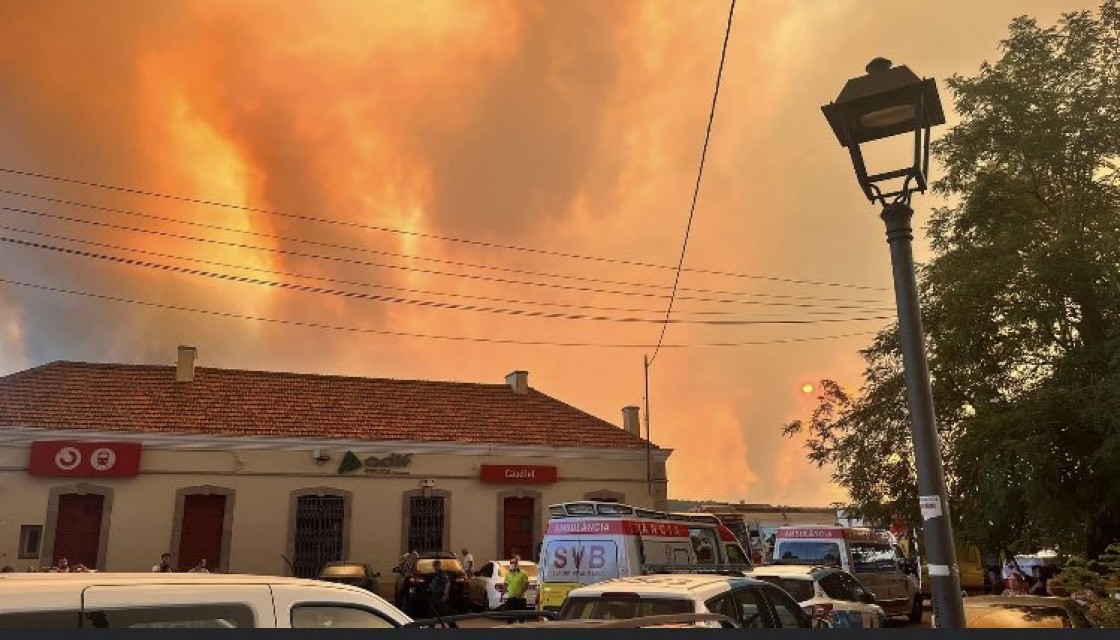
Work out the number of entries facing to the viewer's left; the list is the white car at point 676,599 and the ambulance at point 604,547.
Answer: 0

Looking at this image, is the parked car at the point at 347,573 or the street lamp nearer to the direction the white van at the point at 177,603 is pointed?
the street lamp

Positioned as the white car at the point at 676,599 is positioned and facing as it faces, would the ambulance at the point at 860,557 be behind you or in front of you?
in front

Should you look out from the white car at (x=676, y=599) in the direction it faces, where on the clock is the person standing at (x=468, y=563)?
The person standing is roughly at 10 o'clock from the white car.

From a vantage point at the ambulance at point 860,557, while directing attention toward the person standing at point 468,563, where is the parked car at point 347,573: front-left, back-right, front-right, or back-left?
front-left

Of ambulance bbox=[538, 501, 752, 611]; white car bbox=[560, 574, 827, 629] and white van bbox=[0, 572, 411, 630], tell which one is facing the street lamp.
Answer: the white van

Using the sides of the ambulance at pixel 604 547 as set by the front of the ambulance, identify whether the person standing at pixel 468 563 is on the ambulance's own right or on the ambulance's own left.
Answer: on the ambulance's own left

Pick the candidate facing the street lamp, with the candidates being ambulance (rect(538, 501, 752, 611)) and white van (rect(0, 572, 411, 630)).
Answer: the white van

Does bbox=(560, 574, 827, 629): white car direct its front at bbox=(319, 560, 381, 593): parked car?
no

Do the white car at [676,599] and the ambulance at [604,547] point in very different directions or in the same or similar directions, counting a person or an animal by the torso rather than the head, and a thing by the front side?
same or similar directions

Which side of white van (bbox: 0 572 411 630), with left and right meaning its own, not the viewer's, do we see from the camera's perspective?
right

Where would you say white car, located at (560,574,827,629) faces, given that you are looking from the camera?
facing away from the viewer and to the right of the viewer
